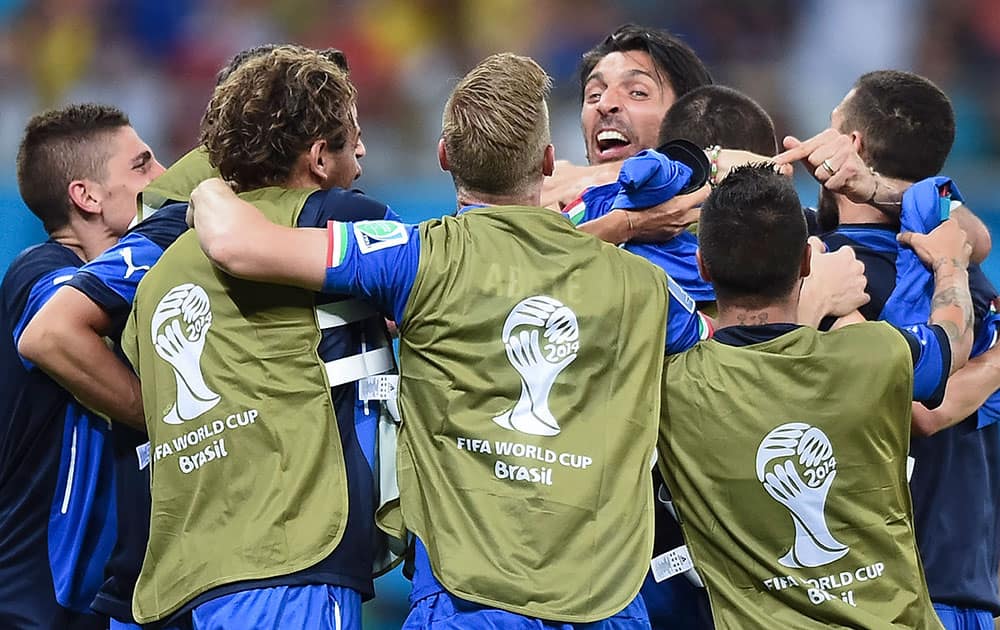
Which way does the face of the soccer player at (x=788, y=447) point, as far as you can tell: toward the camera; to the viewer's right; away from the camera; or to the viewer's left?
away from the camera

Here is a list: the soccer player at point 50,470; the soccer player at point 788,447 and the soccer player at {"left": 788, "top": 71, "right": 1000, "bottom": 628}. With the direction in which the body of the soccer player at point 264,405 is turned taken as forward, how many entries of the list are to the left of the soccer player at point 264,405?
1

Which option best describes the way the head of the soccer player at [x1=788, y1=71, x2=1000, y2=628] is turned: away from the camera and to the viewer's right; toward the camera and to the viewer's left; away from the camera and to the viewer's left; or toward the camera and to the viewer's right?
away from the camera and to the viewer's left

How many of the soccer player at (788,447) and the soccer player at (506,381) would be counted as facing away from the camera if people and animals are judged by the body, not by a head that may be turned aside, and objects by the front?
2

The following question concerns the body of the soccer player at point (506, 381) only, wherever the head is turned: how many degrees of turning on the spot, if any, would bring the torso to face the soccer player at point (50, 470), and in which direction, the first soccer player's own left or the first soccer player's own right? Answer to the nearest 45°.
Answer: approximately 45° to the first soccer player's own left

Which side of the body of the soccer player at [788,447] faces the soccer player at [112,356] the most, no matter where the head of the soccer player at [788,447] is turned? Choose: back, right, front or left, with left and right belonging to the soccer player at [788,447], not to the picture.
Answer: left

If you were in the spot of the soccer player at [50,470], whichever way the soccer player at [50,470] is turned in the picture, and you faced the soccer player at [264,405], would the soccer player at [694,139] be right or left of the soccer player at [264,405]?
left

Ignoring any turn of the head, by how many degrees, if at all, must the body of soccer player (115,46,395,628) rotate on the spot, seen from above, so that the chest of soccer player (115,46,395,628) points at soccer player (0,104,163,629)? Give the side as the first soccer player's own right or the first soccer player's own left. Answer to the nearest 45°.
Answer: approximately 90° to the first soccer player's own left

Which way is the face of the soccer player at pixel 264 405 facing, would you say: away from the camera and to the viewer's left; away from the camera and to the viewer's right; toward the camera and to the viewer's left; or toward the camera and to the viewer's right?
away from the camera and to the viewer's right

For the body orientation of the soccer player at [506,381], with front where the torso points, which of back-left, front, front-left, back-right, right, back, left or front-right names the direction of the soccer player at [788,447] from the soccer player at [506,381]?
right

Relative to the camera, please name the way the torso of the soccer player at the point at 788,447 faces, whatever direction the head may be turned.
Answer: away from the camera

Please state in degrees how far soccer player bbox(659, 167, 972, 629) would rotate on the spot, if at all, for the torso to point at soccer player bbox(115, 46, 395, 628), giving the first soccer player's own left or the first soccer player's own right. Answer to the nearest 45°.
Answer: approximately 90° to the first soccer player's own left

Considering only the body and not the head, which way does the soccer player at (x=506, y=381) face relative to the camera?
away from the camera

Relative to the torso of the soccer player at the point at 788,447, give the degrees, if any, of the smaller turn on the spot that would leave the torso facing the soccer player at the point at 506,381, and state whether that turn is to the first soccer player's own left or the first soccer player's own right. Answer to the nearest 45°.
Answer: approximately 135° to the first soccer player's own left
